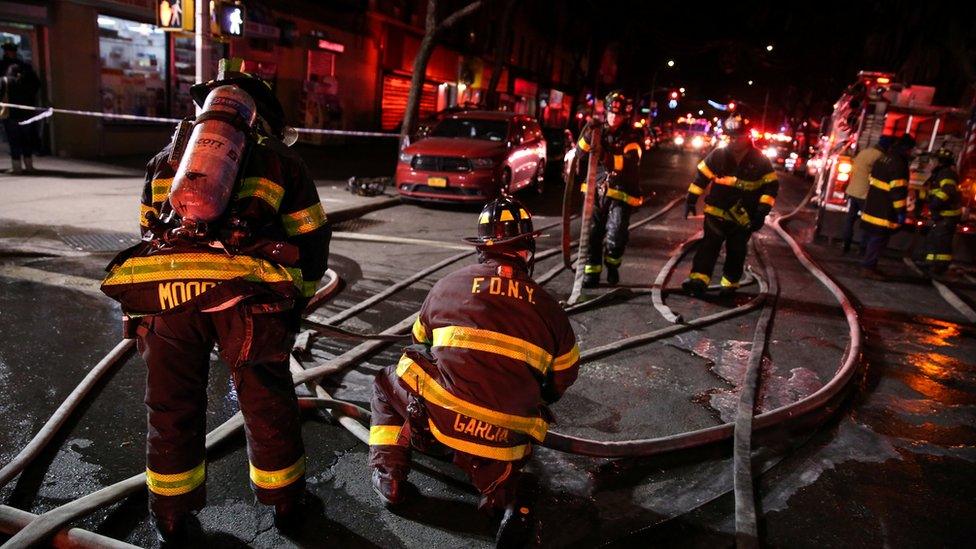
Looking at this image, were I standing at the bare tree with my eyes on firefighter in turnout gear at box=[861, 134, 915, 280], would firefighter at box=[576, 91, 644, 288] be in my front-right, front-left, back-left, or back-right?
front-right

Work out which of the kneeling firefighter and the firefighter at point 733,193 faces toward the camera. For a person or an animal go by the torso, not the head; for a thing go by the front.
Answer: the firefighter

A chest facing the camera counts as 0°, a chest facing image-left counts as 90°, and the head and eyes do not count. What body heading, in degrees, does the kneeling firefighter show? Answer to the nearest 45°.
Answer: approximately 180°

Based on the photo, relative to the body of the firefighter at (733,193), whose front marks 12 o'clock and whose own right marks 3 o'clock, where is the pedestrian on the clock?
The pedestrian is roughly at 3 o'clock from the firefighter.

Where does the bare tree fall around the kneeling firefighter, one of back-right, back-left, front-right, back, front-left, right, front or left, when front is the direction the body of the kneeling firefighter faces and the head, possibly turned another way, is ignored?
front

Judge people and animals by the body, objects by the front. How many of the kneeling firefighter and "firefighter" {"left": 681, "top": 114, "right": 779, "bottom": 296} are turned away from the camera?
1

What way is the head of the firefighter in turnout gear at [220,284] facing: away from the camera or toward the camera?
away from the camera

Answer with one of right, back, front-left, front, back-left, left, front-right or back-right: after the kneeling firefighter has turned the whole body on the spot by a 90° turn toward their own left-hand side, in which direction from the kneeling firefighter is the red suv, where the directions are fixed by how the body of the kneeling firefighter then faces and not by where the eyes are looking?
right

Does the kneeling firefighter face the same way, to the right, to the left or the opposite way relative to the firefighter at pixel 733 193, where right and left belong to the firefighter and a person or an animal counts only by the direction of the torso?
the opposite way

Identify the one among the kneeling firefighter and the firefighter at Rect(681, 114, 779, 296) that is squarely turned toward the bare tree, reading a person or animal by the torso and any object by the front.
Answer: the kneeling firefighter

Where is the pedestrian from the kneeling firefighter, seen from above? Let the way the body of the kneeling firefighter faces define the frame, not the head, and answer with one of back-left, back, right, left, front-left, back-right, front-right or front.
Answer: front-left

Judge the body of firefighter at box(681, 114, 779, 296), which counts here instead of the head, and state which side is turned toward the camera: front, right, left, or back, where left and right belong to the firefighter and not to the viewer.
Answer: front

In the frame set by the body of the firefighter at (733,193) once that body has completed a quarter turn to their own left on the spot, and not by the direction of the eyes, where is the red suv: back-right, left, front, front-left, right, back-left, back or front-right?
back-left

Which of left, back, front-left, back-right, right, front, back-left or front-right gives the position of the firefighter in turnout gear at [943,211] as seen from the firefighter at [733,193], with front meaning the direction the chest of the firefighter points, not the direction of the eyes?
back-left

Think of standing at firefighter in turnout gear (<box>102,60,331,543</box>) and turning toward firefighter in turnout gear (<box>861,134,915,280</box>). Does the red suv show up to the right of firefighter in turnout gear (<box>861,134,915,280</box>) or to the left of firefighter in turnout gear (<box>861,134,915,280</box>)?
left
